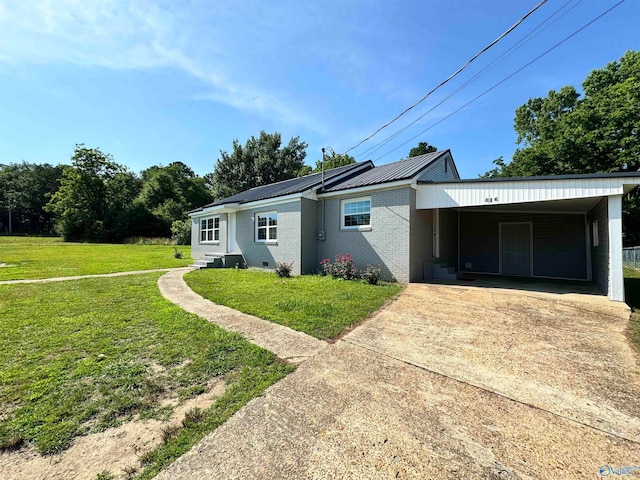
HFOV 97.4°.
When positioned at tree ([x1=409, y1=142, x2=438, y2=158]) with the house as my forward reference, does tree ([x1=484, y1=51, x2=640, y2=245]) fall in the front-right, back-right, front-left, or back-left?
front-left

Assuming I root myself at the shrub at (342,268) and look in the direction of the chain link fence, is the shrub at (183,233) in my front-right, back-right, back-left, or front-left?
back-left

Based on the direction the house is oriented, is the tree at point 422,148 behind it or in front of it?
behind

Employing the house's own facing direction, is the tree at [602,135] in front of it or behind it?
behind

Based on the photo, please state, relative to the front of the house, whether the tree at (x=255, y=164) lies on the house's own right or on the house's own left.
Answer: on the house's own right

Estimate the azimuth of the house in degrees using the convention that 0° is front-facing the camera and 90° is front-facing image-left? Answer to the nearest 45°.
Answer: approximately 45°

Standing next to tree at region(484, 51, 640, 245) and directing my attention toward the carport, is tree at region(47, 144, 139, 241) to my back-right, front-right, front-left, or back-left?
front-right

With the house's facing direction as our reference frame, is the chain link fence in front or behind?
behind

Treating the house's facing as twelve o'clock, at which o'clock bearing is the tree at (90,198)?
The tree is roughly at 2 o'clock from the house.

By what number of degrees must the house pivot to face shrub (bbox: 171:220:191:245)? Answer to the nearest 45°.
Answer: approximately 90° to its right

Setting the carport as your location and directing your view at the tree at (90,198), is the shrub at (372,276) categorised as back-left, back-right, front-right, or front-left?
front-left
